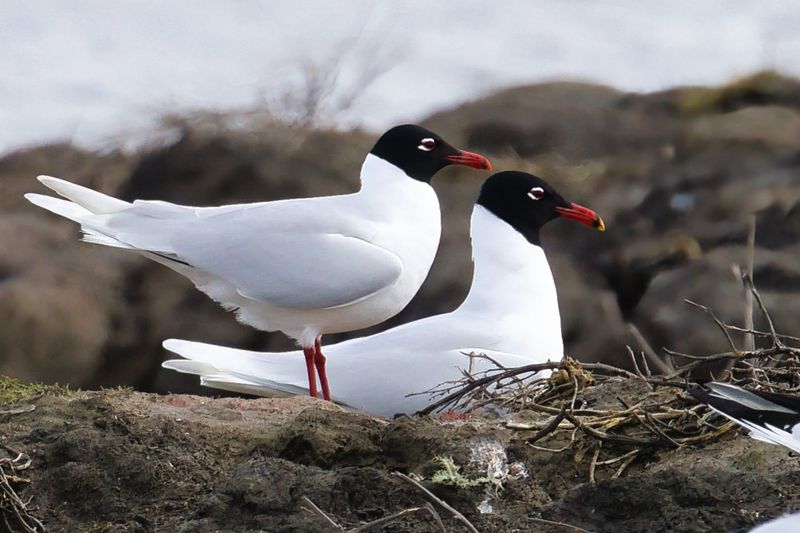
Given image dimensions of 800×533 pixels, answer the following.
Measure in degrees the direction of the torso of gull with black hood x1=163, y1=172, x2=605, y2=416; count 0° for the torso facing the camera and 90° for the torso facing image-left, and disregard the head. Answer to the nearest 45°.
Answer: approximately 270°

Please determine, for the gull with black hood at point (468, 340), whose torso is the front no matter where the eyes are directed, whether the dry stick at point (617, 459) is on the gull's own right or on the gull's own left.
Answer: on the gull's own right

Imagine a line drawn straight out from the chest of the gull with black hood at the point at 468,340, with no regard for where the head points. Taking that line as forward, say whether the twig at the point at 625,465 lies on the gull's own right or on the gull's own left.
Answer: on the gull's own right

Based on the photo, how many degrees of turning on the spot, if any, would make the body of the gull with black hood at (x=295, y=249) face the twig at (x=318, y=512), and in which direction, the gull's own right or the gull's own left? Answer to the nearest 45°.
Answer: approximately 90° to the gull's own right

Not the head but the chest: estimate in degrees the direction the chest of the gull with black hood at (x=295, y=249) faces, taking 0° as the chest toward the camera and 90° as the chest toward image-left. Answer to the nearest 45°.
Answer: approximately 270°
